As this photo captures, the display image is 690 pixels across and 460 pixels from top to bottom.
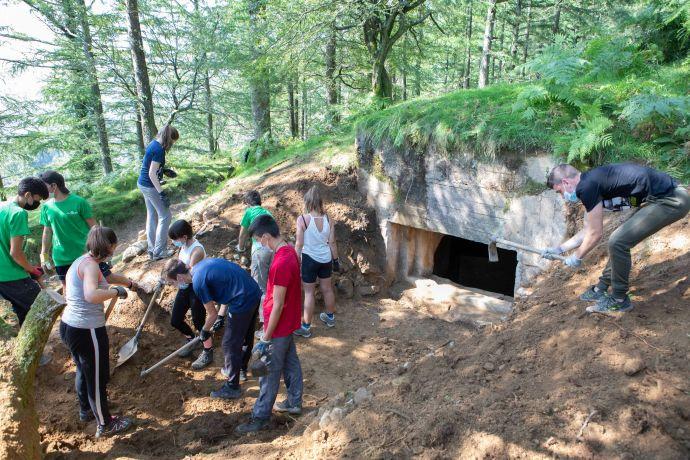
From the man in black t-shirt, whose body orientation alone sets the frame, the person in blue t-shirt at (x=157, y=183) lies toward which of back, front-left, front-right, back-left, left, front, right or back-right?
front

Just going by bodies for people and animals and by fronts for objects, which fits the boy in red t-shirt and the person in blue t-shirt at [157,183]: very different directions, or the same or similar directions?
very different directions

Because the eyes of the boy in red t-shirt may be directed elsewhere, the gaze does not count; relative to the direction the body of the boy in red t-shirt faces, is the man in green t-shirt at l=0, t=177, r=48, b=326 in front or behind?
in front

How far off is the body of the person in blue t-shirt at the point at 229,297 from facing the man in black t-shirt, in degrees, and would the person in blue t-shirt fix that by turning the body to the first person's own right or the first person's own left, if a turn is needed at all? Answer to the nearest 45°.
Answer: approximately 135° to the first person's own left

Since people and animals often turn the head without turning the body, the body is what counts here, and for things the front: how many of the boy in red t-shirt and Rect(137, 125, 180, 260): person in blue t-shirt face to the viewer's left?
1

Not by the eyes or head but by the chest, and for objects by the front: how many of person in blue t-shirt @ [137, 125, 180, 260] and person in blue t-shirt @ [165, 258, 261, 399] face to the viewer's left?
1

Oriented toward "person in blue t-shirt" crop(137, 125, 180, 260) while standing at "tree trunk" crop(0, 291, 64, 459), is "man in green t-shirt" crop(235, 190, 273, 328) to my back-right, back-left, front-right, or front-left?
front-right

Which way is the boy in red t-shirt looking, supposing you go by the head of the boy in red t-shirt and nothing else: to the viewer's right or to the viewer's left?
to the viewer's left

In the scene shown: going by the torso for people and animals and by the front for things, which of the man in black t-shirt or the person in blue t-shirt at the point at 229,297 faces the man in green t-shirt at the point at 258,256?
the man in black t-shirt

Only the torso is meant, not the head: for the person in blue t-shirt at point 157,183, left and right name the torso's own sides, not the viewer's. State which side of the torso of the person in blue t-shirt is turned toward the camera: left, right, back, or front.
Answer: right

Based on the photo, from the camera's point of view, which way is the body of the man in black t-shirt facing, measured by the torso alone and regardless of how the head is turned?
to the viewer's left

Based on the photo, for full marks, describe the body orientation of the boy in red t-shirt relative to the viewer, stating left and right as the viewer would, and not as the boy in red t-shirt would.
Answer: facing to the left of the viewer

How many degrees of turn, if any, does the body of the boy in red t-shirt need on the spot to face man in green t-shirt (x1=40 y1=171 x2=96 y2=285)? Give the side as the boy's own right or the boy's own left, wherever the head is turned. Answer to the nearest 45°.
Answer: approximately 45° to the boy's own right

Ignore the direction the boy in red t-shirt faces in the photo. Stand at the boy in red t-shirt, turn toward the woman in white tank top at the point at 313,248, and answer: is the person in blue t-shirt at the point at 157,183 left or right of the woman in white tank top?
left

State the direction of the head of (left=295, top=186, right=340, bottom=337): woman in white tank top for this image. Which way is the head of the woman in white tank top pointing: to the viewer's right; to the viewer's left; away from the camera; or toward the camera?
away from the camera

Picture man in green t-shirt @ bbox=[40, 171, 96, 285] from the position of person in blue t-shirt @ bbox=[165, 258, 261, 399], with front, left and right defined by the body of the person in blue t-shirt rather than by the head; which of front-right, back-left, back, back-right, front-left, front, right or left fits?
front-right

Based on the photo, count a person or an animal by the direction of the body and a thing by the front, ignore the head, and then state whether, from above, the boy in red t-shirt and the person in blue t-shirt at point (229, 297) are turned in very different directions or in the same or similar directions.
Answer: same or similar directions

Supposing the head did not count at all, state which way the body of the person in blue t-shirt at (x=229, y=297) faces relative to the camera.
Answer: to the viewer's left

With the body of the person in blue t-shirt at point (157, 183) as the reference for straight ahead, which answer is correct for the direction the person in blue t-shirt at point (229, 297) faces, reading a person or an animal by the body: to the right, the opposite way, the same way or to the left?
the opposite way

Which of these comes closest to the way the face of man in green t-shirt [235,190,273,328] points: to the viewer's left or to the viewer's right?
to the viewer's left
